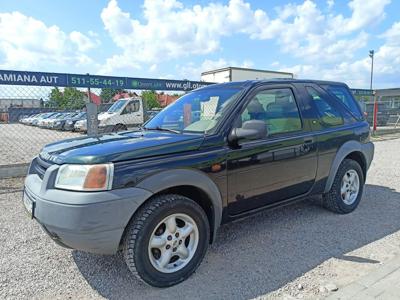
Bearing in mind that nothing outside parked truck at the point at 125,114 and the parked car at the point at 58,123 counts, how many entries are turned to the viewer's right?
0

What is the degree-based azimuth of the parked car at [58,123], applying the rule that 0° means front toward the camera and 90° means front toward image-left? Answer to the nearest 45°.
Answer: approximately 45°

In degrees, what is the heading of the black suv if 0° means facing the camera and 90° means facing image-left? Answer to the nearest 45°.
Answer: approximately 45°

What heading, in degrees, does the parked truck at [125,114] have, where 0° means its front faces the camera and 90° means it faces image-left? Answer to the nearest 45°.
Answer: approximately 45°

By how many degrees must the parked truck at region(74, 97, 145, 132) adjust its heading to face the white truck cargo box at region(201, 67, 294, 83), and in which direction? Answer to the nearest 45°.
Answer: approximately 180°
